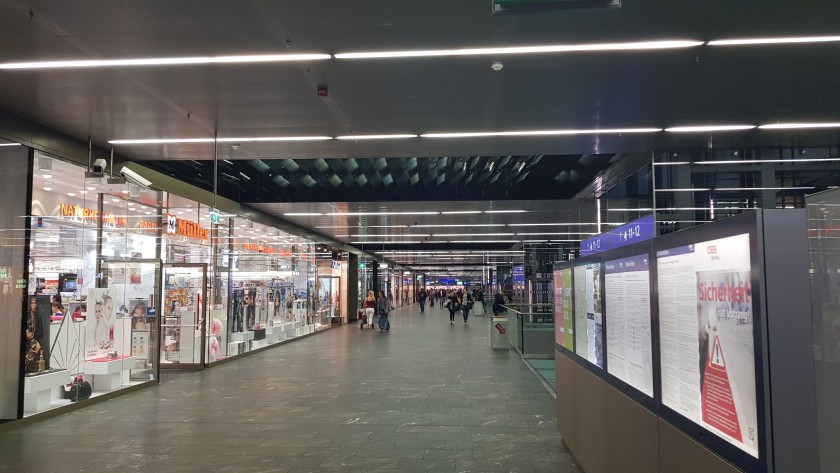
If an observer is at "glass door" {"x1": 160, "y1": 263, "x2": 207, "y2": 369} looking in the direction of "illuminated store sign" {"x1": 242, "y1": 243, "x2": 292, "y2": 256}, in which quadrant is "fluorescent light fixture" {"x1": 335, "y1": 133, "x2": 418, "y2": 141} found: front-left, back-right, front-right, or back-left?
back-right

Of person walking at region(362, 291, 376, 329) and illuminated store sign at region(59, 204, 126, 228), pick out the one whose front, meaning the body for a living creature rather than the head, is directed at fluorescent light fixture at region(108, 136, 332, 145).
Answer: the illuminated store sign

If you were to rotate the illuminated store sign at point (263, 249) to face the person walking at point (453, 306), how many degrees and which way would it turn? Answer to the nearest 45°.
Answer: approximately 90° to its left

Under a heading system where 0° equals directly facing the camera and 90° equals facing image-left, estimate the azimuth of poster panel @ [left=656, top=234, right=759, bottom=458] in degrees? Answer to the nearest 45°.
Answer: approximately 45°

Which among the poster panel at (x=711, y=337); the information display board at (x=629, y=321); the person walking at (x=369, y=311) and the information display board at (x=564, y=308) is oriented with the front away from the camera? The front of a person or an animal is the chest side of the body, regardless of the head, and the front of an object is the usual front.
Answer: the person walking

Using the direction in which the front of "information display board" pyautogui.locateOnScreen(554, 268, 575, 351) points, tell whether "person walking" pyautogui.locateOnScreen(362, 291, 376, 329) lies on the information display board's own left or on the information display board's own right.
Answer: on the information display board's own right

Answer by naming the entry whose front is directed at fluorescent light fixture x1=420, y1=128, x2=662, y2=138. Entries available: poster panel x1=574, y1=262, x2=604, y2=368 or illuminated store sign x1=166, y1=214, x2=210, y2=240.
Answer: the illuminated store sign

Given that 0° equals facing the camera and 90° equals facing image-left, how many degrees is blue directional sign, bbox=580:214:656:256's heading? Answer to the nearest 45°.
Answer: approximately 45°

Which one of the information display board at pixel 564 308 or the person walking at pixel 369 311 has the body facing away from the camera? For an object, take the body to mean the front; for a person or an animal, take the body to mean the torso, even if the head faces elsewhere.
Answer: the person walking

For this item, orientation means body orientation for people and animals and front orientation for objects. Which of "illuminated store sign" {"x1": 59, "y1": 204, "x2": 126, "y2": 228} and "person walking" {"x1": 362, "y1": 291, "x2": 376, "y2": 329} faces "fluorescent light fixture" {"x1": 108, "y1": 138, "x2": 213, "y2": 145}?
the illuminated store sign

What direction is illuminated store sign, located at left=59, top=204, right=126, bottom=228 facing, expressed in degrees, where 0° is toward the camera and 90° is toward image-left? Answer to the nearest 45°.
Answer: approximately 315°
